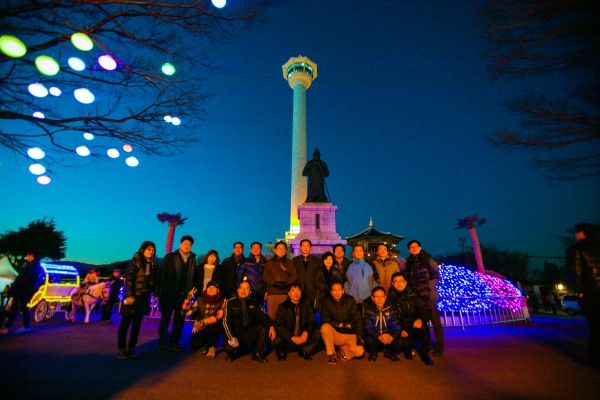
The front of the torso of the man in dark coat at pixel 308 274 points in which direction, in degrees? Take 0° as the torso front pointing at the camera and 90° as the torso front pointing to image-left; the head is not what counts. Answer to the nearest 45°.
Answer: approximately 0°

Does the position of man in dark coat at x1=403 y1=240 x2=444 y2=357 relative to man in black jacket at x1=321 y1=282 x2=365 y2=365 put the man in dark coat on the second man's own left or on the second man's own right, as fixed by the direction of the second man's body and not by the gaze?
on the second man's own left

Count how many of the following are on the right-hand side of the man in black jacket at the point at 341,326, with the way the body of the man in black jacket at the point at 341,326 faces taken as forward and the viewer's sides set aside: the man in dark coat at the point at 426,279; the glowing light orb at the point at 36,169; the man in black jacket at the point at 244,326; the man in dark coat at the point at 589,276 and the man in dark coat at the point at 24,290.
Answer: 3

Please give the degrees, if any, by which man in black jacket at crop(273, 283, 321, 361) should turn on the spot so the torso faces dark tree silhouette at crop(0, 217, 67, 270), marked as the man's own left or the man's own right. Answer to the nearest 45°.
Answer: approximately 135° to the man's own right

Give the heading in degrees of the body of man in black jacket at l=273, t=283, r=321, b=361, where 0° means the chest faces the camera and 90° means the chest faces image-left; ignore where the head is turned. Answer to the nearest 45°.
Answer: approximately 0°

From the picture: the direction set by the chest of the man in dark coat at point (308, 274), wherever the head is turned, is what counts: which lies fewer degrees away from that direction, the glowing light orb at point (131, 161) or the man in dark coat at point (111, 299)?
the glowing light orb
